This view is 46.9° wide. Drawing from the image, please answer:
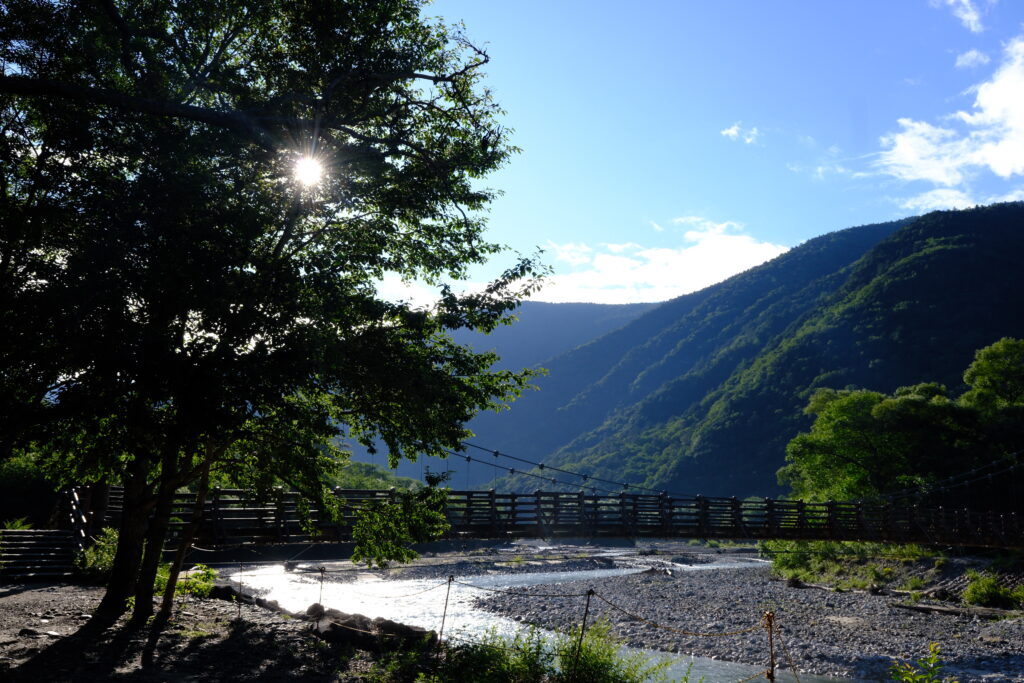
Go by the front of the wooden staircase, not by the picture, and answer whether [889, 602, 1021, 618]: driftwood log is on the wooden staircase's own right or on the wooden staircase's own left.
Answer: on the wooden staircase's own left

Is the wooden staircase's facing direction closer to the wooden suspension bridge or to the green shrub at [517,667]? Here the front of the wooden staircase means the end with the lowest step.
the green shrub

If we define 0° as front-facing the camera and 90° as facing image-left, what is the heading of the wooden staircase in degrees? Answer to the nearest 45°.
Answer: approximately 0°

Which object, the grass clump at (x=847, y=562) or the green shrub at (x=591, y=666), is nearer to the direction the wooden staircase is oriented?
the green shrub

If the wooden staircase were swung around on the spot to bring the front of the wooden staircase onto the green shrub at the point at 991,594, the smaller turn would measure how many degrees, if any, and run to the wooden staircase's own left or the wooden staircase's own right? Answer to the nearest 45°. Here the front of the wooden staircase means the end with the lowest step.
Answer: approximately 90° to the wooden staircase's own left

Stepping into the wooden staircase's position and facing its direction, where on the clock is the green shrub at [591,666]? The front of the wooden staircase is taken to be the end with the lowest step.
The green shrub is roughly at 11 o'clock from the wooden staircase.

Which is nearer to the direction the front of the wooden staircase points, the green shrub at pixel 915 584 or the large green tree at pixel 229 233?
the large green tree

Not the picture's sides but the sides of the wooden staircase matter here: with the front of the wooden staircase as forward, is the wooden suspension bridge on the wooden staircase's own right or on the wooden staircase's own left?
on the wooden staircase's own left

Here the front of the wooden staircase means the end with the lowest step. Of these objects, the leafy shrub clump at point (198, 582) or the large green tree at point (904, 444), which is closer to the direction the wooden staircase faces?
the leafy shrub clump

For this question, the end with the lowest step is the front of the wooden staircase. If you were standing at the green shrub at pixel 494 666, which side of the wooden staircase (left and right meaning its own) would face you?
front

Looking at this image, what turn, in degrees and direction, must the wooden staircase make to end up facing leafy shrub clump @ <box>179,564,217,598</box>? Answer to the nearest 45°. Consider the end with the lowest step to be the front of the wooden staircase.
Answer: approximately 45° to its left
